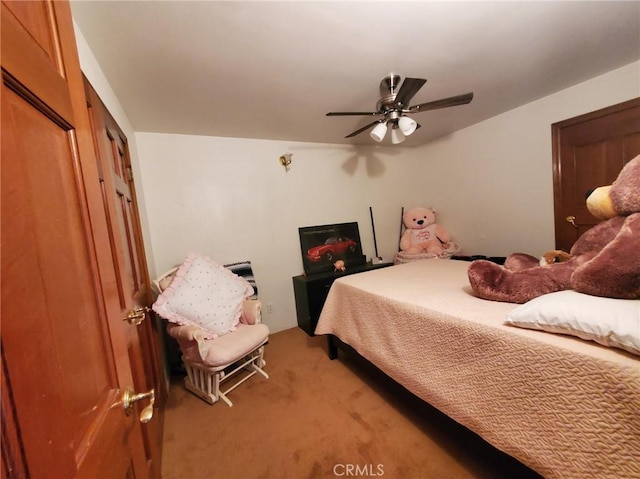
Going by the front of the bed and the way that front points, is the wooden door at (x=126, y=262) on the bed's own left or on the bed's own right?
on the bed's own left

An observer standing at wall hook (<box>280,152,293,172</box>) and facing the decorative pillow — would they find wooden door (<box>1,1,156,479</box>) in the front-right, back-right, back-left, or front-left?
front-left

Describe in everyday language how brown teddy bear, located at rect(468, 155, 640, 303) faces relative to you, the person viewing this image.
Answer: facing to the left of the viewer

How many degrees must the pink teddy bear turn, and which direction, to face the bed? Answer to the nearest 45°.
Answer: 0° — it already faces it

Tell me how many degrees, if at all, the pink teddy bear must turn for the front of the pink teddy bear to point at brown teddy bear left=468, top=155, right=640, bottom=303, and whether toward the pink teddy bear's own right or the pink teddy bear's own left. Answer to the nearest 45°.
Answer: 0° — it already faces it

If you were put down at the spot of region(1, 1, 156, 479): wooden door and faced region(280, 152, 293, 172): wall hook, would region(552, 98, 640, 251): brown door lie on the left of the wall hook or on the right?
right

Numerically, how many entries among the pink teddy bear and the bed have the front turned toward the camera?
1

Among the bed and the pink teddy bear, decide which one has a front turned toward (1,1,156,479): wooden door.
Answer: the pink teddy bear

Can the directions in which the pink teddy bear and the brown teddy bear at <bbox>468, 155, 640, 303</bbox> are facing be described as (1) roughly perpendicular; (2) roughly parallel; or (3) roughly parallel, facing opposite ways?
roughly perpendicular

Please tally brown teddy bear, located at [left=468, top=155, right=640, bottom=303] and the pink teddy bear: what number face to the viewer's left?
1

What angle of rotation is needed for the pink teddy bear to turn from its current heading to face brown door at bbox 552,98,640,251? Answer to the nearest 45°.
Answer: approximately 45° to its left

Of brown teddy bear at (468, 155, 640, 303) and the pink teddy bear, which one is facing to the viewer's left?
the brown teddy bear

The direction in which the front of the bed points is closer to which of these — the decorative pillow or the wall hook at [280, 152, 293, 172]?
the wall hook

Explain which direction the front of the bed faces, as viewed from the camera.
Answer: facing away from the viewer and to the left of the viewer

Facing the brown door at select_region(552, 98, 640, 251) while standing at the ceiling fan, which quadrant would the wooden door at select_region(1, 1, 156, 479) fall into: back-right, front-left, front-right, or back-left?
back-right

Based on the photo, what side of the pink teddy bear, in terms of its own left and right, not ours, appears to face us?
front

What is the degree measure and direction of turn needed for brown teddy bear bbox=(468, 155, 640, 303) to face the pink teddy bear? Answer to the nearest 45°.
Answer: approximately 45° to its right
